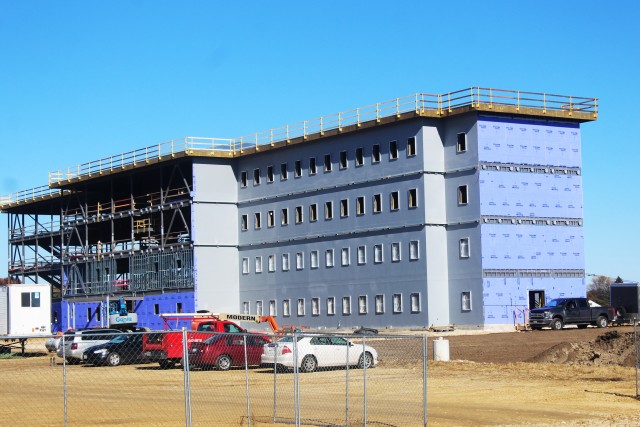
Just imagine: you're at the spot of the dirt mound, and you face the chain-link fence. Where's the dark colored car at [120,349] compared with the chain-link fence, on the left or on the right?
right

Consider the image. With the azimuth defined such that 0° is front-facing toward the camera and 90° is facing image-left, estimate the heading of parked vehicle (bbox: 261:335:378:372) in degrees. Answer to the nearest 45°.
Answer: approximately 225°

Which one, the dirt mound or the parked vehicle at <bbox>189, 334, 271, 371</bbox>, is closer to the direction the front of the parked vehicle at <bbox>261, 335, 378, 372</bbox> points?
the dirt mound

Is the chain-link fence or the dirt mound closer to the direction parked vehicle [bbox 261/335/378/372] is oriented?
the dirt mound

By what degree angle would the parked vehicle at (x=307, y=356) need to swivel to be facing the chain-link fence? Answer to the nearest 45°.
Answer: approximately 135° to its right

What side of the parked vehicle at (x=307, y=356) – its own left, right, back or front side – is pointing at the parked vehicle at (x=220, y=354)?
back

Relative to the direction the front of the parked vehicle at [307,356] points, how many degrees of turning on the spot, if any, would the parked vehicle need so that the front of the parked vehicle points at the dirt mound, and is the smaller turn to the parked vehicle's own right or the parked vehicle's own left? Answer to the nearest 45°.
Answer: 0° — it already faces it
